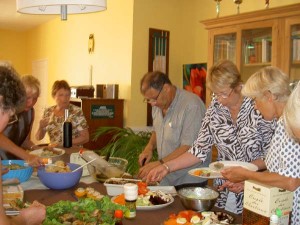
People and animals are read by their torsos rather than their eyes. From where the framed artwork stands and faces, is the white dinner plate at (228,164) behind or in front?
in front

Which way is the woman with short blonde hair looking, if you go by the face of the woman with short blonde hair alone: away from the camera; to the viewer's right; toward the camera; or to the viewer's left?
to the viewer's left

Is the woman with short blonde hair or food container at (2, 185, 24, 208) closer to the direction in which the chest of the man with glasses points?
the food container

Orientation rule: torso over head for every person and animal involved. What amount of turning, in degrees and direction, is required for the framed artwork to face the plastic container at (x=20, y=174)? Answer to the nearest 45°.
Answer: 0° — it already faces it

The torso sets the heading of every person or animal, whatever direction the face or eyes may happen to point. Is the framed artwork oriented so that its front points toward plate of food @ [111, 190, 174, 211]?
yes

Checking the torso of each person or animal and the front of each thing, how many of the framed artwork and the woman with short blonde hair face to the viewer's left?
1

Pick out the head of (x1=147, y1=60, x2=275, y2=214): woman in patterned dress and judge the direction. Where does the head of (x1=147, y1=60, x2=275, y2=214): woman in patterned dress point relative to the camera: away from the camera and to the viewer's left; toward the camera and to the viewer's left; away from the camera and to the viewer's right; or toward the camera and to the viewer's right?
toward the camera and to the viewer's left

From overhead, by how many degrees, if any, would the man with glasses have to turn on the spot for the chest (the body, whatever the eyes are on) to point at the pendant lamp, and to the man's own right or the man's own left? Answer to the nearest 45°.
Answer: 0° — they already face it

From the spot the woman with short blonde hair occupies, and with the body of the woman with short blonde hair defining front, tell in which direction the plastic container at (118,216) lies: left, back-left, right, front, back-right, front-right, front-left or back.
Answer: front-left

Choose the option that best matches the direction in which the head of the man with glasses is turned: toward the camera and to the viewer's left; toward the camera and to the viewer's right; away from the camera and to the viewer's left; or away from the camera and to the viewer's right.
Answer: toward the camera and to the viewer's left

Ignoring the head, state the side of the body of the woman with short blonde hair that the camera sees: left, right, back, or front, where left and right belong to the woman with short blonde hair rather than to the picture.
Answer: left

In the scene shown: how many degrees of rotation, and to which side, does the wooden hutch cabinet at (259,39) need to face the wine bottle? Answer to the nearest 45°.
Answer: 0° — it already faces it

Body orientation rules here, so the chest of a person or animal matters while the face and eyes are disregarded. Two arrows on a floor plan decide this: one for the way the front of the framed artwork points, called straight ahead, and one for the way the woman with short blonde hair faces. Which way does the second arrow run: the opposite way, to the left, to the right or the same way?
to the right

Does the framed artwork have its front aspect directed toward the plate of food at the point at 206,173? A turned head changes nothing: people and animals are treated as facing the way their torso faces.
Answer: yes

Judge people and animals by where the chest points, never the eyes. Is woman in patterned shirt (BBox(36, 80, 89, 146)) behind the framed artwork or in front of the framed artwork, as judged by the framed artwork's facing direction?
in front
